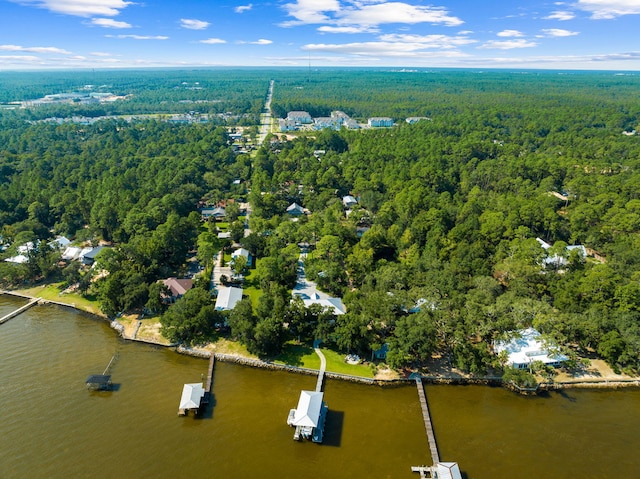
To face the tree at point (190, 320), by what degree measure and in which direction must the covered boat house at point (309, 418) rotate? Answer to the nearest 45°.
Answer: approximately 135° to its right

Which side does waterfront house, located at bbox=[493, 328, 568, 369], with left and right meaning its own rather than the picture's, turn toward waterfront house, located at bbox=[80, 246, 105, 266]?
right

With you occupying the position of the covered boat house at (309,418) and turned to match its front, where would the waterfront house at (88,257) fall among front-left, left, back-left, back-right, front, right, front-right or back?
back-right

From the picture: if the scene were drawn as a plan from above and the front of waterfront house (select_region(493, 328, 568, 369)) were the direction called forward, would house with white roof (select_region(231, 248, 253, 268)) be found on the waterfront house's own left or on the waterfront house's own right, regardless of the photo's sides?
on the waterfront house's own right

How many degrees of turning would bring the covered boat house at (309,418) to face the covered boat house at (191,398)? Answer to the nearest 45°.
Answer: approximately 90° to its right

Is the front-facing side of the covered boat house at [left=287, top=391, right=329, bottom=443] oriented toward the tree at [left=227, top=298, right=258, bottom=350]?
no

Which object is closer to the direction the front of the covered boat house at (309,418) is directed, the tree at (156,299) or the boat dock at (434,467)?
the boat dock

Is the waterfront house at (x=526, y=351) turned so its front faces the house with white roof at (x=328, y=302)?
no

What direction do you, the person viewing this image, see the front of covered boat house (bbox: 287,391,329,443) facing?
facing the viewer

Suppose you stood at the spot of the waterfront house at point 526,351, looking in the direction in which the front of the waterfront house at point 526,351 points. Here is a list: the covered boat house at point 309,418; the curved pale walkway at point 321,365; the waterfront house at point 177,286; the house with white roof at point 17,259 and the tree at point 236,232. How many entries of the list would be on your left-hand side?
0

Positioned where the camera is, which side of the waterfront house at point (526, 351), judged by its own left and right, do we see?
front

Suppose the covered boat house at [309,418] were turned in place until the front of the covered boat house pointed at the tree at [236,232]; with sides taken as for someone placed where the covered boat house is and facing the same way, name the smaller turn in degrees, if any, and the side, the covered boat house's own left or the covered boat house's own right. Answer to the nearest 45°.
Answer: approximately 180°

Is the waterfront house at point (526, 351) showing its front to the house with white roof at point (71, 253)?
no

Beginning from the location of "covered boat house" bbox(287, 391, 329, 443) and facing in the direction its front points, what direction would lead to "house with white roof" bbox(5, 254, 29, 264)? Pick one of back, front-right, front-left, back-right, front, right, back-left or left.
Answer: back-right

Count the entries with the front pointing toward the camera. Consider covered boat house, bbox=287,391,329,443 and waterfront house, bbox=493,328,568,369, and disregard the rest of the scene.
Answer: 2

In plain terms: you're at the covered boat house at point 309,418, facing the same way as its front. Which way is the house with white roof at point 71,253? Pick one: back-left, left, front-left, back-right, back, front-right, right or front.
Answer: back-right
